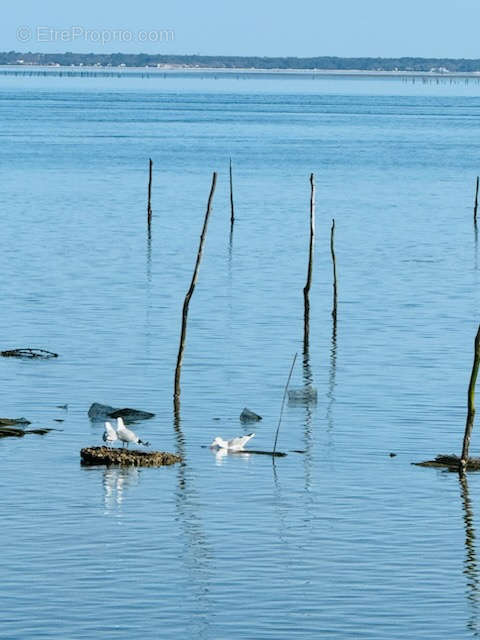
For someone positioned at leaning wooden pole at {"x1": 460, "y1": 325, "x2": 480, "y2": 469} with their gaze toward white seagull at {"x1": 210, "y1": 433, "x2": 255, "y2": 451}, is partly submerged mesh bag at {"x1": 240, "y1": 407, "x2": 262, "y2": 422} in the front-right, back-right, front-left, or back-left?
front-right

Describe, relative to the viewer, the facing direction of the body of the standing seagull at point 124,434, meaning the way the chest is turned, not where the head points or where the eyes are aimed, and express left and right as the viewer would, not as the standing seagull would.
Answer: facing to the left of the viewer

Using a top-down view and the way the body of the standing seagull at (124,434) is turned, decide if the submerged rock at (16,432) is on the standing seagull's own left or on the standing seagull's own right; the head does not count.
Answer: on the standing seagull's own right

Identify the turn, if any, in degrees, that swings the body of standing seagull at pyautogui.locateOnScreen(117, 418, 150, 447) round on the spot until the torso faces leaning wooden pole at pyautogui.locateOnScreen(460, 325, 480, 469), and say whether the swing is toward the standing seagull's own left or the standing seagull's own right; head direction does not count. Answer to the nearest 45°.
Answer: approximately 180°

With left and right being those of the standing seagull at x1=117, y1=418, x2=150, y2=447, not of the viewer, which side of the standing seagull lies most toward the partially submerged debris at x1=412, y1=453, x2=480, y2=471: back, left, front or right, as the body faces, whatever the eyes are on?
back

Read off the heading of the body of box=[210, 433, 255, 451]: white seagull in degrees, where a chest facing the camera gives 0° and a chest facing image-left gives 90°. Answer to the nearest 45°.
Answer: approximately 90°

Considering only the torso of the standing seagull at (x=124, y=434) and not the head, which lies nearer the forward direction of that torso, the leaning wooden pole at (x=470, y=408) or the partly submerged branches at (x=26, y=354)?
the partly submerged branches

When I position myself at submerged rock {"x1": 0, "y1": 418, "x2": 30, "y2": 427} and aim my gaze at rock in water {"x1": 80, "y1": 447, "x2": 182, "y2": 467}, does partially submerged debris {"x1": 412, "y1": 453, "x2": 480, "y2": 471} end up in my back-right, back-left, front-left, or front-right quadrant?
front-left

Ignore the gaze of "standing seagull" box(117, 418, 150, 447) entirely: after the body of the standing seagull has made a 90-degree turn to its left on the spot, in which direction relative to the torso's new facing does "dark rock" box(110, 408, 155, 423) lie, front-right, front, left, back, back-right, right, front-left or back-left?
back

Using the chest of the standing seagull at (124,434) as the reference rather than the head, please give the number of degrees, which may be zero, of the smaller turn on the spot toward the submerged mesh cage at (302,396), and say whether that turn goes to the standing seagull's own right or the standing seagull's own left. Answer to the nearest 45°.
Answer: approximately 135° to the standing seagull's own right
